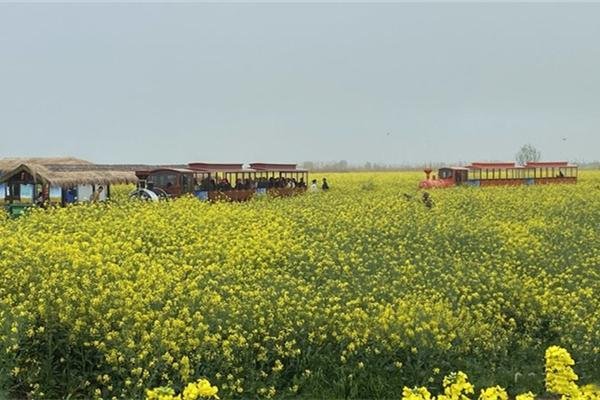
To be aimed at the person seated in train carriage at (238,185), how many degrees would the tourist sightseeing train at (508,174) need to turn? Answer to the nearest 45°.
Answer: approximately 45° to its left

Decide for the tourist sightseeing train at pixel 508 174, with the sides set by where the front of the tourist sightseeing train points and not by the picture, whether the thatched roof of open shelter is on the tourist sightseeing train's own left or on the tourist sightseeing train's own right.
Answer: on the tourist sightseeing train's own left

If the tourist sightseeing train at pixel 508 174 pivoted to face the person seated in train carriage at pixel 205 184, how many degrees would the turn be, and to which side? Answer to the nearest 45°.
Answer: approximately 45° to its left

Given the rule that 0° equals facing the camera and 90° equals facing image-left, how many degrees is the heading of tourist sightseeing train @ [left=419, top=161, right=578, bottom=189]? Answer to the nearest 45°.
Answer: approximately 90°

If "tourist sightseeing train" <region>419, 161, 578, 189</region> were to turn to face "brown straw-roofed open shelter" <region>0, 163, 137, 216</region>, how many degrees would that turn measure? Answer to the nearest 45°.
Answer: approximately 45° to its left

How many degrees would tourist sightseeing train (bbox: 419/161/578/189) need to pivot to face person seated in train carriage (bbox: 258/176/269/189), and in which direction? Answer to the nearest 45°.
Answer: approximately 45° to its left
